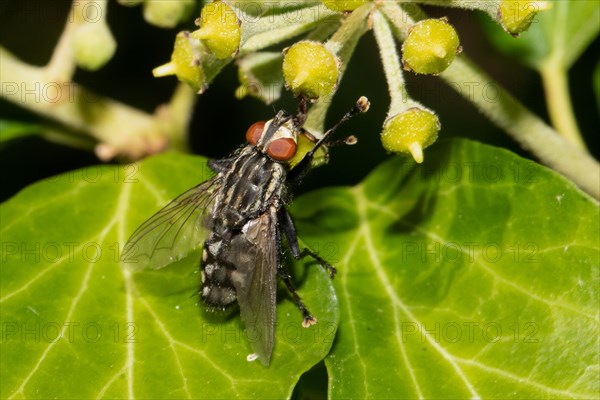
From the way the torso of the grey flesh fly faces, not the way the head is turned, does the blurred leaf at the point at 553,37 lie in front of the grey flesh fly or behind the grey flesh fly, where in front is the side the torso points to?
in front

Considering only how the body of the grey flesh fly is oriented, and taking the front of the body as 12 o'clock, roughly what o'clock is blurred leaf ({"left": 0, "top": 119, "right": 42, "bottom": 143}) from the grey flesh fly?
The blurred leaf is roughly at 9 o'clock from the grey flesh fly.

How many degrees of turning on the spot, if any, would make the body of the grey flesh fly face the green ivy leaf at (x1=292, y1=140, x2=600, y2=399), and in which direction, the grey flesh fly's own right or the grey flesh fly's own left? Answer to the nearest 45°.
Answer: approximately 90° to the grey flesh fly's own right

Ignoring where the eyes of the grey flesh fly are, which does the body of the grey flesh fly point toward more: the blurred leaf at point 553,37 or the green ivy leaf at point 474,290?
the blurred leaf

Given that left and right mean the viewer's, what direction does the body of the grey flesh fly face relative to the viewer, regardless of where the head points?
facing away from the viewer and to the right of the viewer
